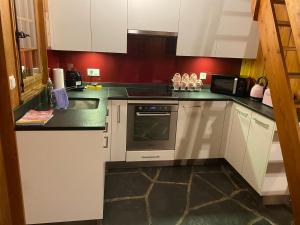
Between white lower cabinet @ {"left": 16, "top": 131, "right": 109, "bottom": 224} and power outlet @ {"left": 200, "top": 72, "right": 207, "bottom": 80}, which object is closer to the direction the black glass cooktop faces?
the white lower cabinet

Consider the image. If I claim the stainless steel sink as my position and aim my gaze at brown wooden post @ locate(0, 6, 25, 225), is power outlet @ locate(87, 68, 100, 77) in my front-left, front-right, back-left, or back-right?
back-right

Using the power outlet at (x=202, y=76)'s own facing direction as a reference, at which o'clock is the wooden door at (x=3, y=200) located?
The wooden door is roughly at 1 o'clock from the power outlet.

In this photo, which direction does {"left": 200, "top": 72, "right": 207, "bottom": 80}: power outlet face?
toward the camera

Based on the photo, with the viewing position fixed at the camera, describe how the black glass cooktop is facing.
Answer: facing the viewer

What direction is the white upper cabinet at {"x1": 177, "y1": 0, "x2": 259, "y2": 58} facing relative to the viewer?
toward the camera

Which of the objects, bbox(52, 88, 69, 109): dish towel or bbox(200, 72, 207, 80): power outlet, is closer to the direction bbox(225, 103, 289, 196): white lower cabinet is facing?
the dish towel

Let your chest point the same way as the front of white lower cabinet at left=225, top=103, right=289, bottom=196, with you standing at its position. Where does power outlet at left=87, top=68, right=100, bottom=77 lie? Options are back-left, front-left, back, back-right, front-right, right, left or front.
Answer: front-right

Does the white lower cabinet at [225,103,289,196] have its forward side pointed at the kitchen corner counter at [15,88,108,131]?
yes

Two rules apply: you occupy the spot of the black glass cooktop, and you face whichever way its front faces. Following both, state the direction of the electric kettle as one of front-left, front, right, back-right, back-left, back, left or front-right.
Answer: left

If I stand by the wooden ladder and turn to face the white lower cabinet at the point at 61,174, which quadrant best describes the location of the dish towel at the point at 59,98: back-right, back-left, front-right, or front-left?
front-right
